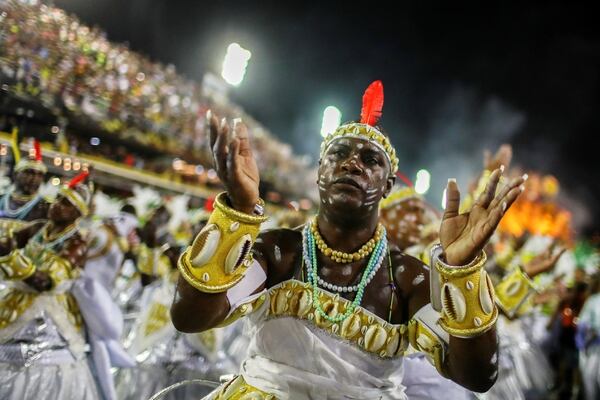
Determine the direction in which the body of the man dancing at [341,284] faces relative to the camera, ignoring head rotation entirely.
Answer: toward the camera
